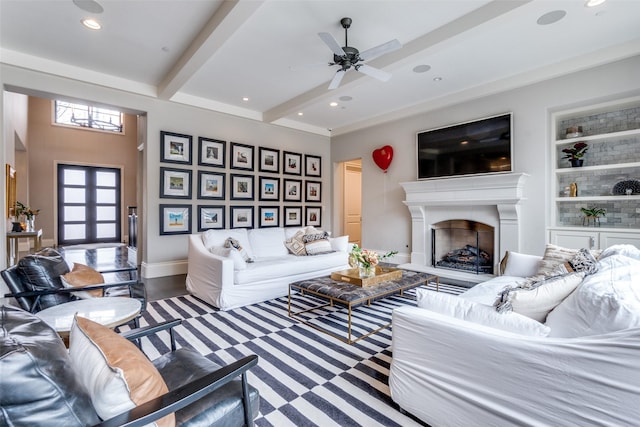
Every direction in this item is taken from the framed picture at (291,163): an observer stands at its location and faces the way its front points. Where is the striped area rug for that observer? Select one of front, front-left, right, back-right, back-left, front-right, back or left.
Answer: front-right

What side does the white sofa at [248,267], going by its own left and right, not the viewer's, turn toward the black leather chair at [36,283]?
right

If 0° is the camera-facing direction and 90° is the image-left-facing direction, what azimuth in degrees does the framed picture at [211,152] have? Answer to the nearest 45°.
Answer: approximately 315°

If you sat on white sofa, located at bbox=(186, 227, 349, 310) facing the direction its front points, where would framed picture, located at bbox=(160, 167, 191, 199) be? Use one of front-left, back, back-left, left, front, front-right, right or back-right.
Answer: back

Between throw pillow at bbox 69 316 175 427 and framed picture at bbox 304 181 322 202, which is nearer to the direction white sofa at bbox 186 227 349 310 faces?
the throw pillow

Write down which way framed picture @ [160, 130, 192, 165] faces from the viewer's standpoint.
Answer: facing the viewer and to the right of the viewer

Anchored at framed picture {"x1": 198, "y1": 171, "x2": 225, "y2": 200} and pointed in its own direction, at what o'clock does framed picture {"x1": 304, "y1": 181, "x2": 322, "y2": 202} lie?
framed picture {"x1": 304, "y1": 181, "x2": 322, "y2": 202} is roughly at 10 o'clock from framed picture {"x1": 198, "y1": 171, "x2": 225, "y2": 200}.

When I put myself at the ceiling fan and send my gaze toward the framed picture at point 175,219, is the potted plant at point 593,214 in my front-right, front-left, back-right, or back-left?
back-right

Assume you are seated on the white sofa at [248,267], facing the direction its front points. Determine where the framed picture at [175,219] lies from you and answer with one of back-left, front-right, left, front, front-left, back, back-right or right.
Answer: back

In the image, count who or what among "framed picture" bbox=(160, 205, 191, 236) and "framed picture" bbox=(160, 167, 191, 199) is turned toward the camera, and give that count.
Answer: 2

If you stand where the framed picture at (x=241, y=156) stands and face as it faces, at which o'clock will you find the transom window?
The transom window is roughly at 6 o'clock from the framed picture.

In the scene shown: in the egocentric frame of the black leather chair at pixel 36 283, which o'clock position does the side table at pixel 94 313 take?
The side table is roughly at 2 o'clock from the black leather chair.

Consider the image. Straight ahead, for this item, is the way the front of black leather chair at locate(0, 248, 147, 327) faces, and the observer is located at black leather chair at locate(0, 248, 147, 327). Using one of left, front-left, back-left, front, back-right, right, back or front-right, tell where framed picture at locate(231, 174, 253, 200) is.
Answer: front-left

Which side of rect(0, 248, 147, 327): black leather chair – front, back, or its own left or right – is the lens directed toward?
right
